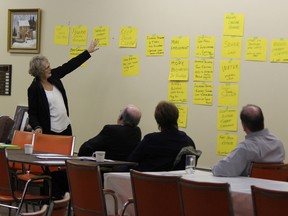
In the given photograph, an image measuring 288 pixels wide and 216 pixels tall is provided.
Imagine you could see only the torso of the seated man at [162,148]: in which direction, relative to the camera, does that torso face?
away from the camera

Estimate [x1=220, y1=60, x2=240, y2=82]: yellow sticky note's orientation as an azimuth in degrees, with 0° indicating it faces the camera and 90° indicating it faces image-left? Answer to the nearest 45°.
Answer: approximately 0°

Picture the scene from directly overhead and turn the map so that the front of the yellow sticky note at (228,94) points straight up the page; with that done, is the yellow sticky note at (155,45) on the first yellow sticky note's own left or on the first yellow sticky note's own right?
on the first yellow sticky note's own right

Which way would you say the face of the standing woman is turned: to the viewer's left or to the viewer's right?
to the viewer's right

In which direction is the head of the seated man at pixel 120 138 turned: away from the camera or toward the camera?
away from the camera

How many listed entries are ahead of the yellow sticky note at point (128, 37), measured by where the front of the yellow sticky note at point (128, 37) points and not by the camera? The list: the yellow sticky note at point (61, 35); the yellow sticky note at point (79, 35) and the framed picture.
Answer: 0

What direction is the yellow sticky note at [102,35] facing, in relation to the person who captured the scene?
facing the viewer

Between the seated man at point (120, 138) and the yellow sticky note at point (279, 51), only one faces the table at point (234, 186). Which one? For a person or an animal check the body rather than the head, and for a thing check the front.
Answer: the yellow sticky note

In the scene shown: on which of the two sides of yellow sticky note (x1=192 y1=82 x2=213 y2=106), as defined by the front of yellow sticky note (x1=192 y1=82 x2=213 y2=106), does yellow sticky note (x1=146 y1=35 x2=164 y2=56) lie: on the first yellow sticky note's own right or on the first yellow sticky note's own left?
on the first yellow sticky note's own right

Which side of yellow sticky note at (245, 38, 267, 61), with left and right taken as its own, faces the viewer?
front

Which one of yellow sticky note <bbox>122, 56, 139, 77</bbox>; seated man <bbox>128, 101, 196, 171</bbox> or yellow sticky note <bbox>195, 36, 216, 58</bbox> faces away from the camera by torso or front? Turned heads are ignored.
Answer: the seated man

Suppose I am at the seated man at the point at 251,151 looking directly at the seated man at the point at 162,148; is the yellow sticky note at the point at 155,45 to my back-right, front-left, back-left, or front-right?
front-right

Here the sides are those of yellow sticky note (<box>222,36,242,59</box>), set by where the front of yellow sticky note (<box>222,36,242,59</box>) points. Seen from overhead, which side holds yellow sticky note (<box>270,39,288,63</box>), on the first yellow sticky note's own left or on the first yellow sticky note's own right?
on the first yellow sticky note's own left

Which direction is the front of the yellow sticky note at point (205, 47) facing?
toward the camera

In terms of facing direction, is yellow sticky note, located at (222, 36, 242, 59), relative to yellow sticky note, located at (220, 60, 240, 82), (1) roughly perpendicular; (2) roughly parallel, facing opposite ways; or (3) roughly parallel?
roughly parallel

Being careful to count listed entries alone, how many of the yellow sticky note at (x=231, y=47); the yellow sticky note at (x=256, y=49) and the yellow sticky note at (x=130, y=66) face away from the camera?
0

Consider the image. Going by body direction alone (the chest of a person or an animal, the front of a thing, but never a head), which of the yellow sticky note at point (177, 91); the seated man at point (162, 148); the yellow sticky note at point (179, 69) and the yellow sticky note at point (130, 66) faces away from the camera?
the seated man

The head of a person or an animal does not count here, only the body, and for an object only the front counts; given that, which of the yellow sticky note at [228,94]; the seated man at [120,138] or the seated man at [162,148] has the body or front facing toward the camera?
the yellow sticky note
